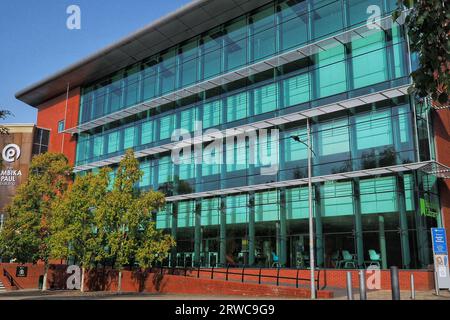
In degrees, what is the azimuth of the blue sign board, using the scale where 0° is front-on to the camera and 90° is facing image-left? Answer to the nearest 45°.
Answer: approximately 0°

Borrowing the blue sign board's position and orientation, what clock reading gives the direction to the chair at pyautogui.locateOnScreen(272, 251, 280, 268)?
The chair is roughly at 4 o'clock from the blue sign board.

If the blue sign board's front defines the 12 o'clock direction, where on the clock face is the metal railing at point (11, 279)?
The metal railing is roughly at 3 o'clock from the blue sign board.

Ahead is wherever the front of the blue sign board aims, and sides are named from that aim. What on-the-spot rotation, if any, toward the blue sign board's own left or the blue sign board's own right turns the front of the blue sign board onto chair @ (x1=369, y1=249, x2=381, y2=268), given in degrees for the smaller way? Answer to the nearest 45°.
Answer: approximately 135° to the blue sign board's own right

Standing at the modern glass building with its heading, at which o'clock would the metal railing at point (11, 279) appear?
The metal railing is roughly at 2 o'clock from the modern glass building.

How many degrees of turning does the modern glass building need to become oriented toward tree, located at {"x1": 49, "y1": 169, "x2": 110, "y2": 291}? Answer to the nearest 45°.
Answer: approximately 45° to its right

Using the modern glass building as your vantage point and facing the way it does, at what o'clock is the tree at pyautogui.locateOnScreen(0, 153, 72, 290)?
The tree is roughly at 2 o'clock from the modern glass building.
